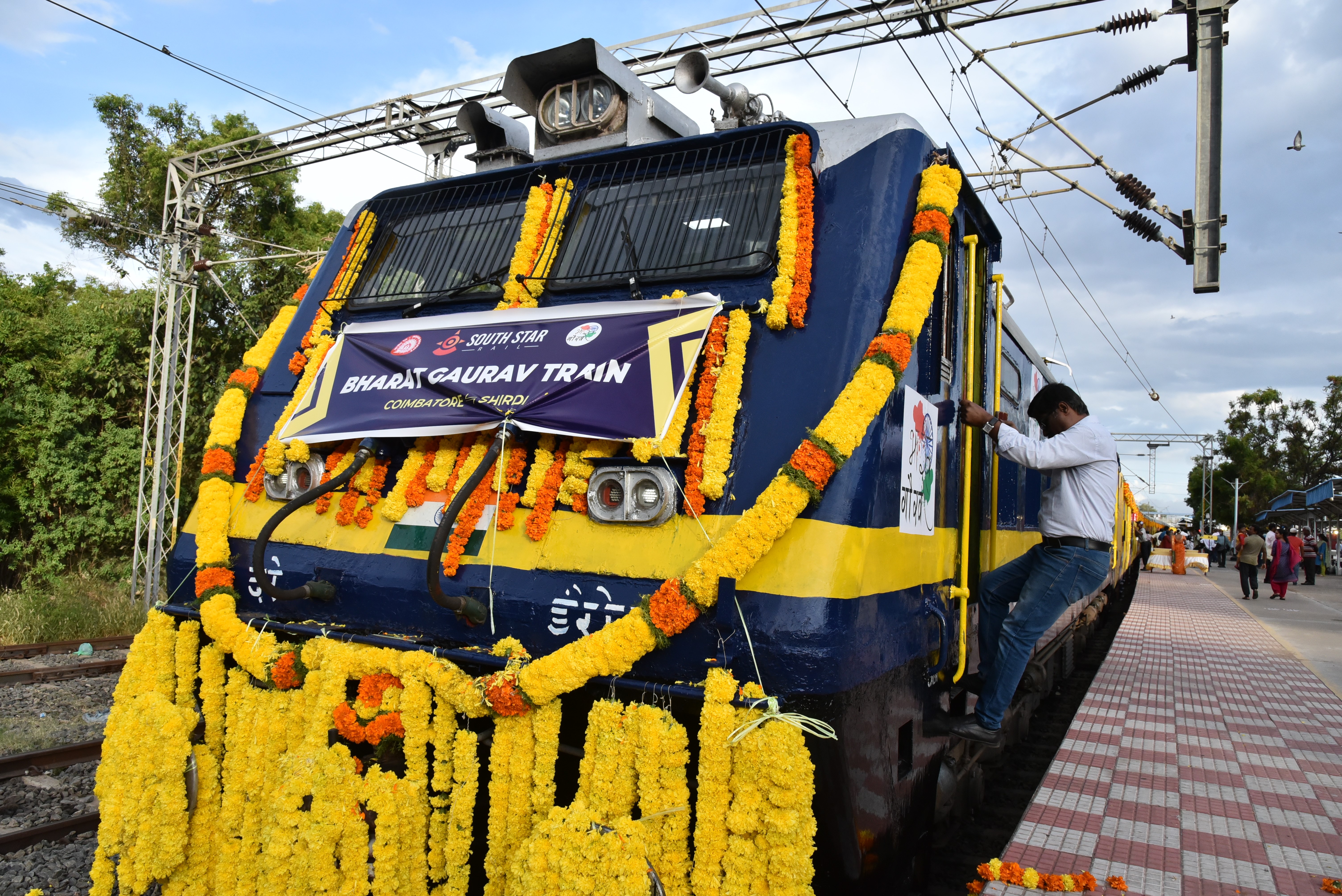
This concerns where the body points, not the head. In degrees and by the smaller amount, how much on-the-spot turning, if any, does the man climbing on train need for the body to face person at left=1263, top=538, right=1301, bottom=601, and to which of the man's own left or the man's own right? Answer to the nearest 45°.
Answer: approximately 90° to the man's own right

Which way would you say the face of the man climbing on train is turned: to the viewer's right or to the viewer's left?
to the viewer's left

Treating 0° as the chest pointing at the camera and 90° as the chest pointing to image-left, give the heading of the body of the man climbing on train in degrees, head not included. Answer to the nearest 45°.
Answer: approximately 90°

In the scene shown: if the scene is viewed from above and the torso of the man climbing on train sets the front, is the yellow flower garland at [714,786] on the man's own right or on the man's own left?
on the man's own left
